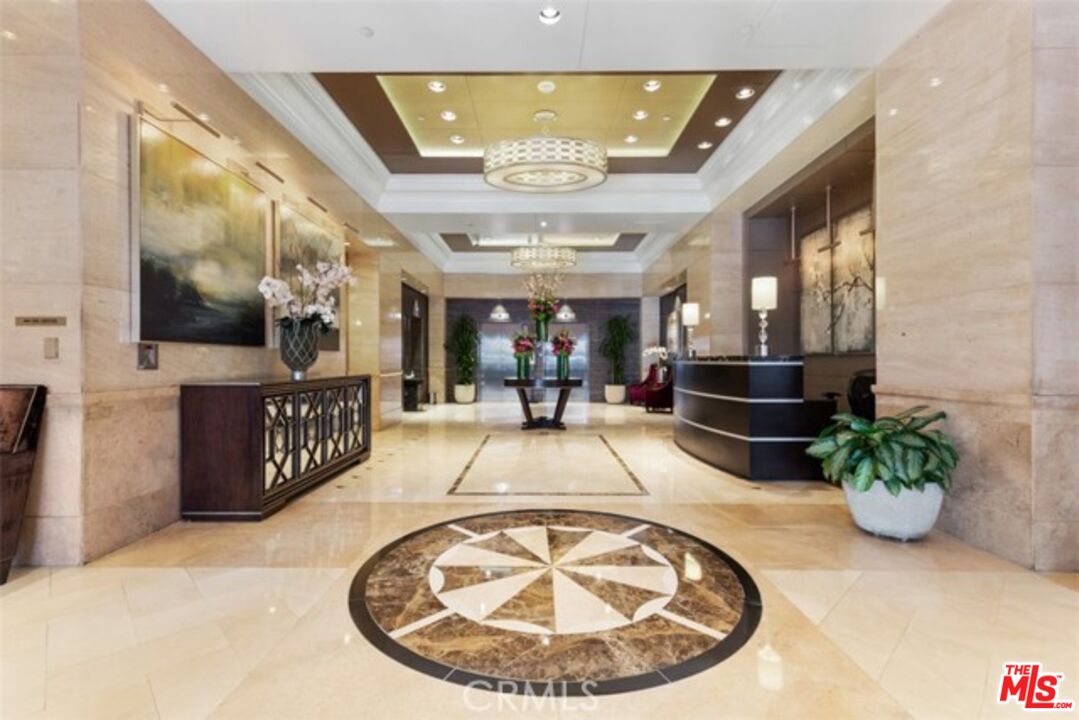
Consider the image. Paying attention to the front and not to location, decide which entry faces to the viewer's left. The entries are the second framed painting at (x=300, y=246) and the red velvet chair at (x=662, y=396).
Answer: the red velvet chair

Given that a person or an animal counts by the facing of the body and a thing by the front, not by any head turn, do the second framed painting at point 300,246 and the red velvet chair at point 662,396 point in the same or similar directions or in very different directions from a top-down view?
very different directions

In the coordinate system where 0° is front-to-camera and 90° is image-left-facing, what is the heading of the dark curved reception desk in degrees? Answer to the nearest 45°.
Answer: approximately 45°

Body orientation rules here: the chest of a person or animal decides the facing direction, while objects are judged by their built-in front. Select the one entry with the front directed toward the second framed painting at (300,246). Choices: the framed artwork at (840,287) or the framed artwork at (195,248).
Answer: the framed artwork at (840,287)

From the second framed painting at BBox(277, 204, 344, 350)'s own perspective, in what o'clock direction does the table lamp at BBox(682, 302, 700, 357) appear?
The table lamp is roughly at 10 o'clock from the second framed painting.

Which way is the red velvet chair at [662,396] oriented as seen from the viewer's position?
to the viewer's left

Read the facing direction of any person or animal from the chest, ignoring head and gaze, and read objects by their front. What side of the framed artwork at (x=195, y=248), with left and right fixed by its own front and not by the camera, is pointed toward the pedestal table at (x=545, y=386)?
left

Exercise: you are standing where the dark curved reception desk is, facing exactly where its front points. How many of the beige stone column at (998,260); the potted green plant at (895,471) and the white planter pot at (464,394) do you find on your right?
1

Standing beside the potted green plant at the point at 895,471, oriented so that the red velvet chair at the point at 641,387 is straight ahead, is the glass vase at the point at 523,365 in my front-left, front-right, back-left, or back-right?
front-left

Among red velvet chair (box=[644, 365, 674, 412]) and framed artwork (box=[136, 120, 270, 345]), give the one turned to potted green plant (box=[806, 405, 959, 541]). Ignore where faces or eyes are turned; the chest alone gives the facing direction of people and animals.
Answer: the framed artwork

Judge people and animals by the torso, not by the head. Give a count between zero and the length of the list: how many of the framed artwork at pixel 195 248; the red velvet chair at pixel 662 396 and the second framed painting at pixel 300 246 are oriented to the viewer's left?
1

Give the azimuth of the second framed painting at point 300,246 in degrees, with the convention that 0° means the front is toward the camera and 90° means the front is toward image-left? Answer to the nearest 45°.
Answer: approximately 315°

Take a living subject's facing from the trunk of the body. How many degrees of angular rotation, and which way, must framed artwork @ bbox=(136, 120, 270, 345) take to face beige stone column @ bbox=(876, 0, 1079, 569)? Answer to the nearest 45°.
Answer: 0° — it already faces it

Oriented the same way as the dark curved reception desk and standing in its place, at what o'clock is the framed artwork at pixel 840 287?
The framed artwork is roughly at 5 o'clock from the dark curved reception desk.

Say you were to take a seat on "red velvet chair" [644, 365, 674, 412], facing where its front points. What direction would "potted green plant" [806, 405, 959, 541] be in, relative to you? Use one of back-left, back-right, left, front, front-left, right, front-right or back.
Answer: left
